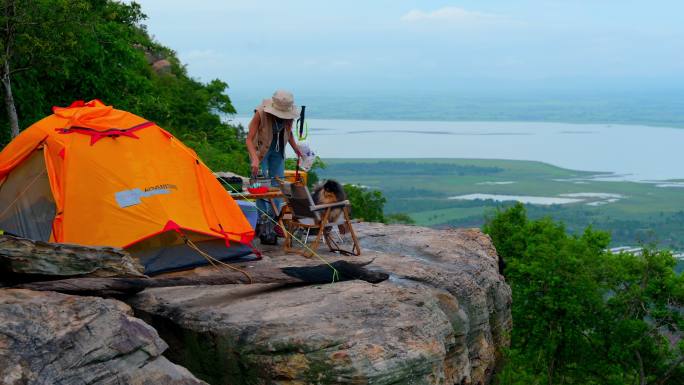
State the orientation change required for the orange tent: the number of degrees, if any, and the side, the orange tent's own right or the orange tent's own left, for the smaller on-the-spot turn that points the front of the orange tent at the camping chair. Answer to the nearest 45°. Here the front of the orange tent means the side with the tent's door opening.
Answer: approximately 135° to the orange tent's own left

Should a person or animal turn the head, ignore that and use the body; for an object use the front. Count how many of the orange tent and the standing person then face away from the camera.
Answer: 0

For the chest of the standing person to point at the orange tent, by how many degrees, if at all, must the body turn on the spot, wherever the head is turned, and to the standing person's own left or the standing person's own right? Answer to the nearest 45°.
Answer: approximately 90° to the standing person's own right

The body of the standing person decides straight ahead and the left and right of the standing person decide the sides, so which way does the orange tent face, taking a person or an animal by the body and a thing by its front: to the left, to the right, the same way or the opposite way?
to the right

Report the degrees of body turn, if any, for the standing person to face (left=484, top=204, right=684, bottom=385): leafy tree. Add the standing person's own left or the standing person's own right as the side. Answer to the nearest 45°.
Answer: approximately 90° to the standing person's own left

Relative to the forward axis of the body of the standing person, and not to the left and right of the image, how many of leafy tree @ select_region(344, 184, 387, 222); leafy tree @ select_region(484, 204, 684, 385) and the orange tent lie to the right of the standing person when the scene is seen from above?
1

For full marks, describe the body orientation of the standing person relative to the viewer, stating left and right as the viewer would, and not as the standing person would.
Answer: facing the viewer and to the right of the viewer

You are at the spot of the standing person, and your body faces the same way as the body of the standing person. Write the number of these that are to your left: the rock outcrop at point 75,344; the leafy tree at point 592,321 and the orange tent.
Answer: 1

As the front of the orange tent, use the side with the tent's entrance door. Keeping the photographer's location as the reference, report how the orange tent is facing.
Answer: facing the viewer and to the left of the viewer

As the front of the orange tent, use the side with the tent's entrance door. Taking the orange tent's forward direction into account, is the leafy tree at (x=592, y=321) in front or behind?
behind
